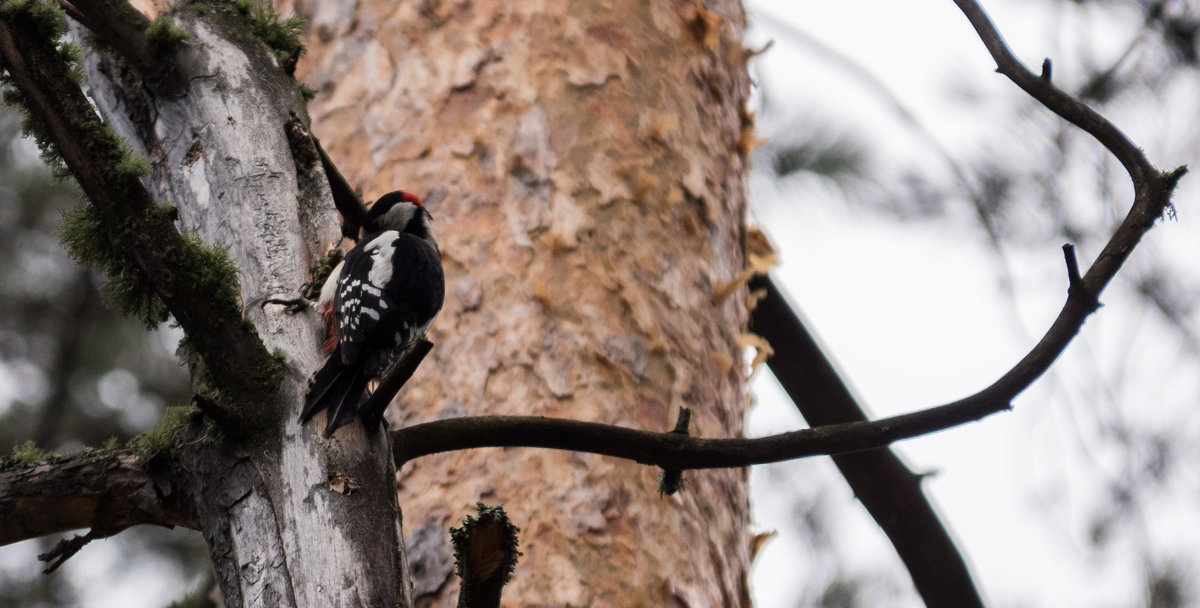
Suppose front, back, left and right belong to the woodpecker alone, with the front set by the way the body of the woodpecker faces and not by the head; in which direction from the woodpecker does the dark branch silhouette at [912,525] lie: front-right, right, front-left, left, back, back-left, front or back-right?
right

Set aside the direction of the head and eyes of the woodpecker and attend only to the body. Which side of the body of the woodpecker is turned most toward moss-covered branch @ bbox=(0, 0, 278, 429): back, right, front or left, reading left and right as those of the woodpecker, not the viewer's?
left

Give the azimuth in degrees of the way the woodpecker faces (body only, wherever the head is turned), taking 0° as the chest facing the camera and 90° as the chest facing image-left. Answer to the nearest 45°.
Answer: approximately 135°
